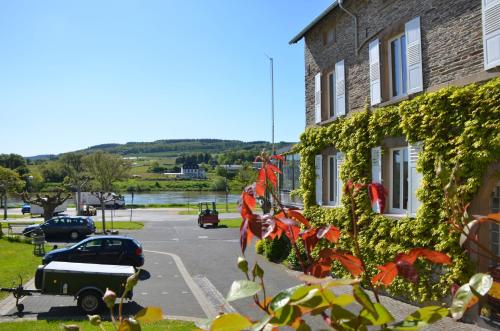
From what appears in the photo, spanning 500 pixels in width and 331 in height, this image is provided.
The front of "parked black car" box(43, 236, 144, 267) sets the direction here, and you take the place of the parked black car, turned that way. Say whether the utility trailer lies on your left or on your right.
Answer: on your left

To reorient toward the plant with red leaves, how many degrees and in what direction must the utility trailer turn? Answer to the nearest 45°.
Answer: approximately 90° to its left

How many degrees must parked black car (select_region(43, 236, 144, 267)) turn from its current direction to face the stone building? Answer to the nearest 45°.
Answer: approximately 135° to its left

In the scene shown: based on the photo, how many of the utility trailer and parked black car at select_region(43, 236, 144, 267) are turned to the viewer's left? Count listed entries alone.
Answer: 2

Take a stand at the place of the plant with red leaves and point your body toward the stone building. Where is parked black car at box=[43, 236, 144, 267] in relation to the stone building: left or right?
left

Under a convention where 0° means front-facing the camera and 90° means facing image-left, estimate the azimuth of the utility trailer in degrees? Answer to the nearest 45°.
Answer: approximately 90°

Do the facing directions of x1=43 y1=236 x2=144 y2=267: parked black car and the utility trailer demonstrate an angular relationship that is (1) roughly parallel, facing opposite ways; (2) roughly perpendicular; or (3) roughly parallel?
roughly parallel

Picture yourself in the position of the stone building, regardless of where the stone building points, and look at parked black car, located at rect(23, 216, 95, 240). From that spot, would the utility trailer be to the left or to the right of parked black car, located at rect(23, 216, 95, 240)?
left

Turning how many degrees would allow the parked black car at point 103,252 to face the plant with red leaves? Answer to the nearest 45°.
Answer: approximately 90° to its left

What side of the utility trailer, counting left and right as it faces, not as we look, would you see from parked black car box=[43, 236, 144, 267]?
right

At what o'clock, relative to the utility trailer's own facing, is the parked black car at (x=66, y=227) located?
The parked black car is roughly at 3 o'clock from the utility trailer.

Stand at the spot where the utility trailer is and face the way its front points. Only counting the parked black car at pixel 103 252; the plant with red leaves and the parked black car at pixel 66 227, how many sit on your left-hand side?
1

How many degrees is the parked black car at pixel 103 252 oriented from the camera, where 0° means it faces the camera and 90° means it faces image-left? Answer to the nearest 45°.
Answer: approximately 90°
